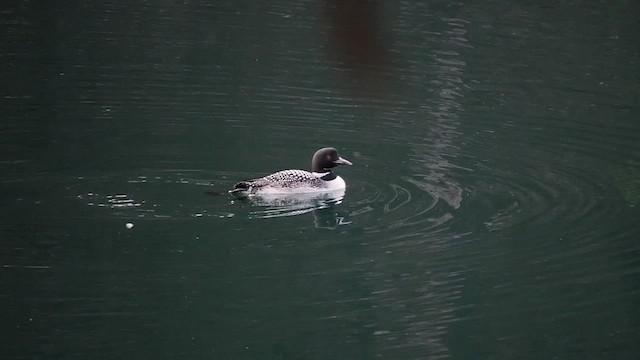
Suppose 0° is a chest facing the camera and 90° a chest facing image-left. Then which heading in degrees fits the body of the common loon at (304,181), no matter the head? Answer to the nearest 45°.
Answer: approximately 270°
